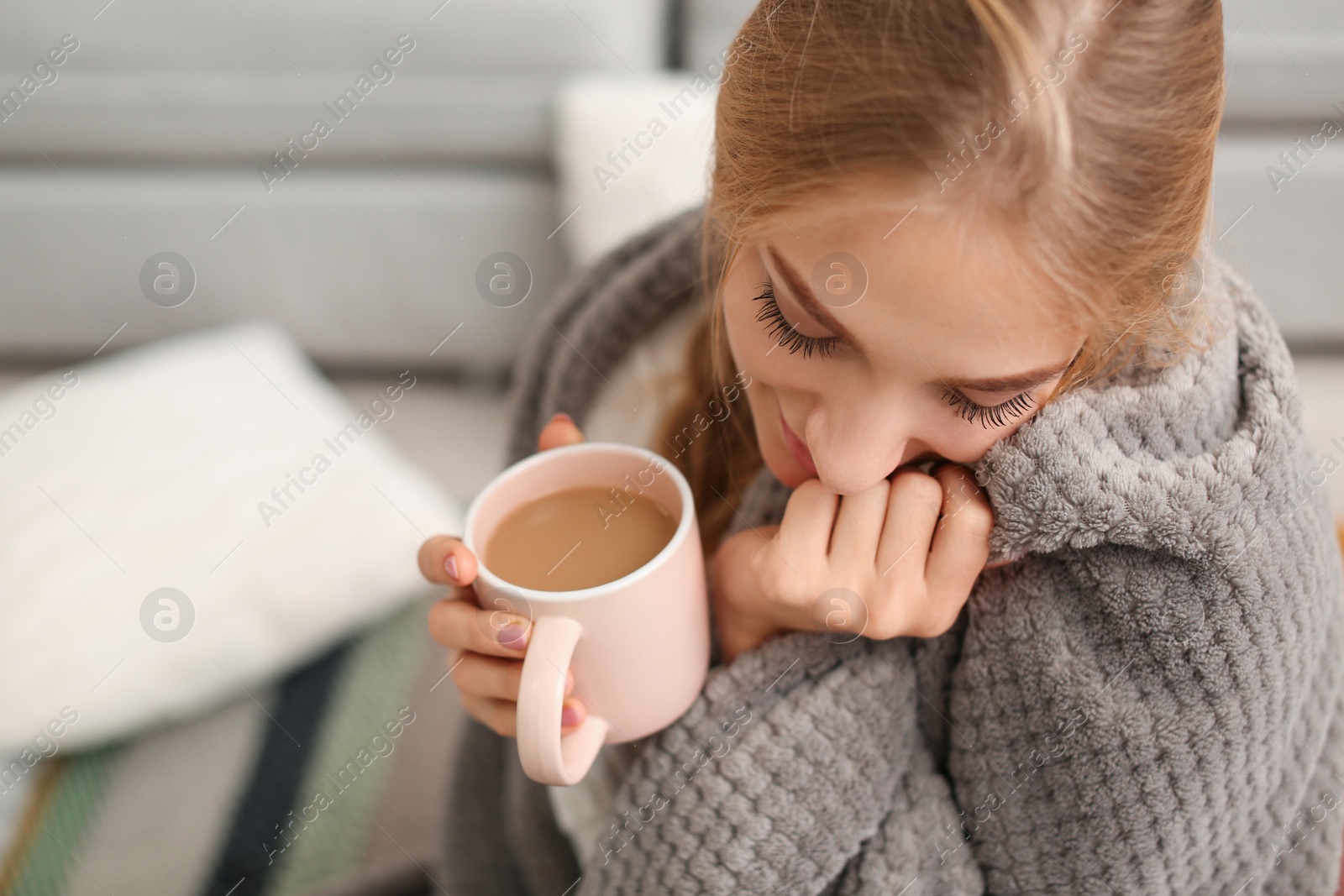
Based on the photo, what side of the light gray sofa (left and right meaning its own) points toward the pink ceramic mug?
front

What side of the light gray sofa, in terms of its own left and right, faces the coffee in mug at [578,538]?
front

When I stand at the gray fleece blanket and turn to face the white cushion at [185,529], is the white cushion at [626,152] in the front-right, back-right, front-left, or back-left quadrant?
front-right

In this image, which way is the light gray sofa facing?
toward the camera
